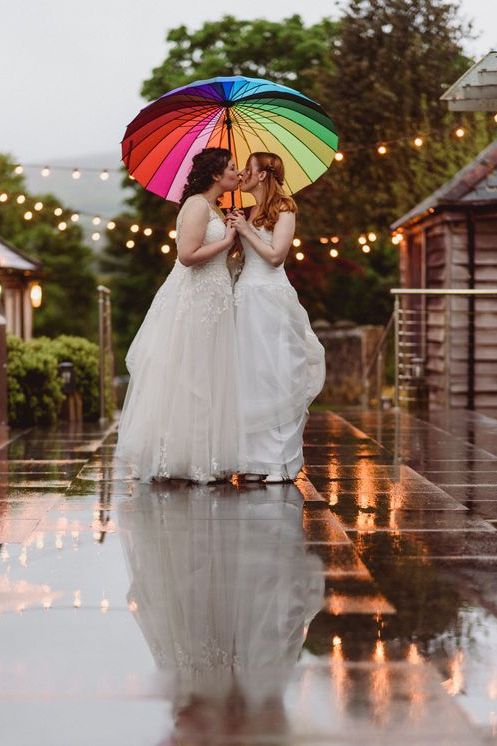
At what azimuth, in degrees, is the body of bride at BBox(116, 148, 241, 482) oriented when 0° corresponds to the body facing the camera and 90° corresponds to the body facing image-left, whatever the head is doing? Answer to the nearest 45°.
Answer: approximately 270°

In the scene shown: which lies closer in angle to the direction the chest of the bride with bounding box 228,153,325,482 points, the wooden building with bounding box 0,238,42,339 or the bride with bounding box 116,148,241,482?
the bride

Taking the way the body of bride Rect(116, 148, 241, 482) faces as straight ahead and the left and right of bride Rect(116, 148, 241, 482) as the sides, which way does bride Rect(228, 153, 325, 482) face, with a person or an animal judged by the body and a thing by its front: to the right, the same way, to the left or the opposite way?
the opposite way

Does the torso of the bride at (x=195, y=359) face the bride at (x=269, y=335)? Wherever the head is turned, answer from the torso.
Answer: yes

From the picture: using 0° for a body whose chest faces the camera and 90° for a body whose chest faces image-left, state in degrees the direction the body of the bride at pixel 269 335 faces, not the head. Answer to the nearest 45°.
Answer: approximately 90°

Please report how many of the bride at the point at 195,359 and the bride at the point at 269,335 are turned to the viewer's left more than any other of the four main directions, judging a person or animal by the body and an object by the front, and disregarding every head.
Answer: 1

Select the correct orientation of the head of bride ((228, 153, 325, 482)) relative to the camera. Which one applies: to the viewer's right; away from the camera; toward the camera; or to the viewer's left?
to the viewer's left

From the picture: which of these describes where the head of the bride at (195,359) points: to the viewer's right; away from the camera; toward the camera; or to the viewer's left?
to the viewer's right
